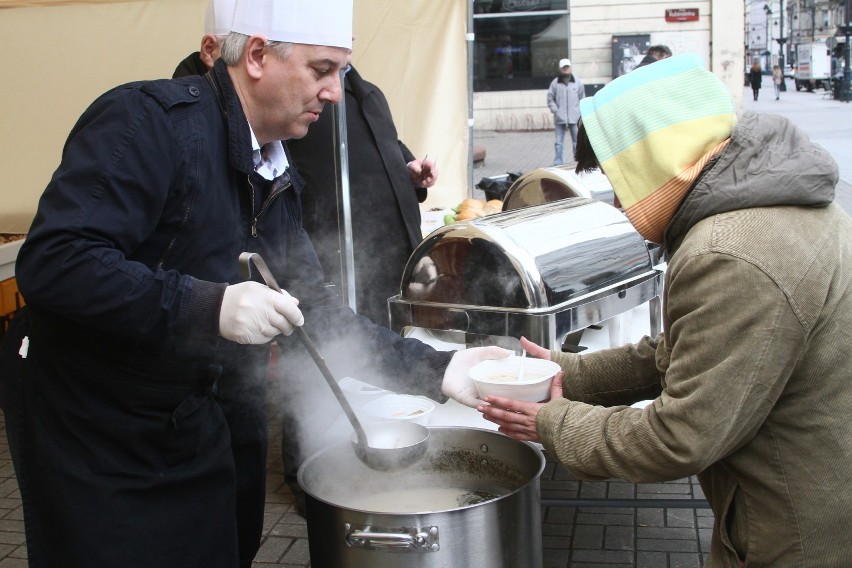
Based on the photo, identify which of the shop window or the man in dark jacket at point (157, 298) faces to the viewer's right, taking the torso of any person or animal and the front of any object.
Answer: the man in dark jacket

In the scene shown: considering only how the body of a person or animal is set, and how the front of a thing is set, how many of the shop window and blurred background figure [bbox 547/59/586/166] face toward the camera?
2

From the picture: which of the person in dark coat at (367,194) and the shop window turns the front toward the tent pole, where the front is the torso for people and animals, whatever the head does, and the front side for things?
the shop window

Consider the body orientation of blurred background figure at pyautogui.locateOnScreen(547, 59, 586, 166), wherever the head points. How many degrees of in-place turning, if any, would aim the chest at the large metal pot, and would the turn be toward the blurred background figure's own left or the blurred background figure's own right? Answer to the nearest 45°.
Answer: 0° — they already face it

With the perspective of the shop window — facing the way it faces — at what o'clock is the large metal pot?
The large metal pot is roughly at 12 o'clock from the shop window.

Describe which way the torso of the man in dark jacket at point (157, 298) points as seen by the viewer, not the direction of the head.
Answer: to the viewer's right

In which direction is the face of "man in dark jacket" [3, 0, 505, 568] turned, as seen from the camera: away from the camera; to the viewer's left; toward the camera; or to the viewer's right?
to the viewer's right
